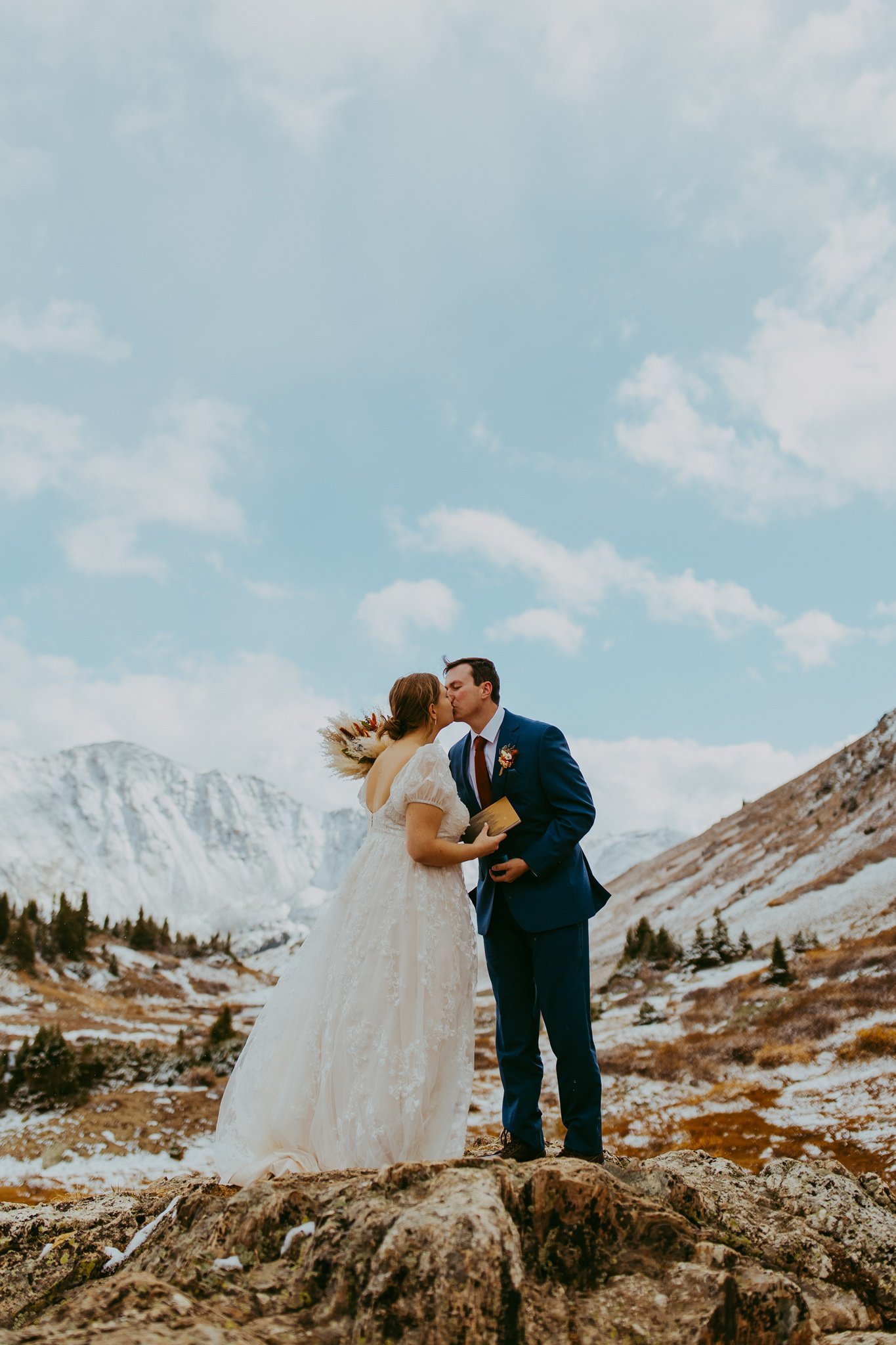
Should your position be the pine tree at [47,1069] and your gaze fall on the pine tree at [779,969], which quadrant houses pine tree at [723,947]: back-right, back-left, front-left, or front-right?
front-left

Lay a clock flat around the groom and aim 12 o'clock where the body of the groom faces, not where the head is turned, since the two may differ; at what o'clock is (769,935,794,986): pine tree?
The pine tree is roughly at 5 o'clock from the groom.

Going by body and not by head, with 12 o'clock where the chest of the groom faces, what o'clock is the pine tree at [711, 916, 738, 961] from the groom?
The pine tree is roughly at 5 o'clock from the groom.

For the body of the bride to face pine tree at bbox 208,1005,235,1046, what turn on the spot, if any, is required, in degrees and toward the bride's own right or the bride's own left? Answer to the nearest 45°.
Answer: approximately 45° to the bride's own left

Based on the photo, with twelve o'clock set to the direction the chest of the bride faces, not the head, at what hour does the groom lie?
The groom is roughly at 2 o'clock from the bride.

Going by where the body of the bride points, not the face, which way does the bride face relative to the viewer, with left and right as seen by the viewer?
facing away from the viewer and to the right of the viewer

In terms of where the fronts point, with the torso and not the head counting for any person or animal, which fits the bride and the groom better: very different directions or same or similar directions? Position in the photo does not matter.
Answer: very different directions

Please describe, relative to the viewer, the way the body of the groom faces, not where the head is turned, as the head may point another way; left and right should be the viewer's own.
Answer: facing the viewer and to the left of the viewer
